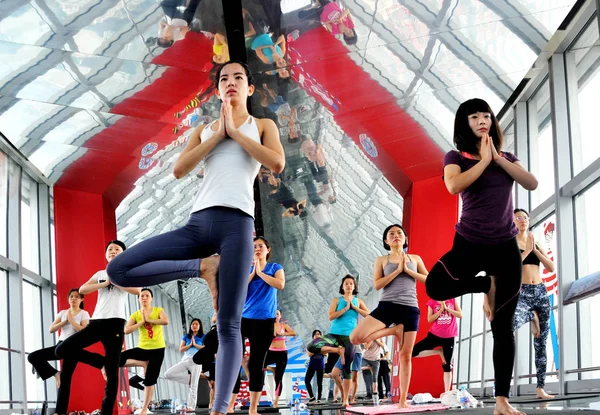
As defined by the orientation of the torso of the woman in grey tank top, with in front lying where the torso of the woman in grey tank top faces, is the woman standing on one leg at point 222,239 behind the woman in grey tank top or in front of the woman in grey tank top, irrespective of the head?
in front

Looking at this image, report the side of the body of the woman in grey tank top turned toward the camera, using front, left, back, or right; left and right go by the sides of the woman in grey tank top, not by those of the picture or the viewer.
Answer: front

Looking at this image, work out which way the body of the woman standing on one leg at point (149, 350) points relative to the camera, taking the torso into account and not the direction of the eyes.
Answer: toward the camera

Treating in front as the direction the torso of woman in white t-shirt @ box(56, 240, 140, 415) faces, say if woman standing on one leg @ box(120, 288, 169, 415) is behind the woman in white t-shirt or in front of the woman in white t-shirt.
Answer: behind

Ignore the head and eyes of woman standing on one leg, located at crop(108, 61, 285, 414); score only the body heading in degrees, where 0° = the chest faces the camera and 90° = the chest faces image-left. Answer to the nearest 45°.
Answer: approximately 0°

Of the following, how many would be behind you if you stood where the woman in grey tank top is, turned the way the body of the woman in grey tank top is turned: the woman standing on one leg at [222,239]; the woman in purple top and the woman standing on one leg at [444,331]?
1

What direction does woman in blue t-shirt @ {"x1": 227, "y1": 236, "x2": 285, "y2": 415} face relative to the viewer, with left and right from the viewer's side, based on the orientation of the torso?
facing the viewer and to the left of the viewer

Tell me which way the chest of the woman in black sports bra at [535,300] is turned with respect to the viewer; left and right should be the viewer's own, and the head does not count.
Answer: facing the viewer

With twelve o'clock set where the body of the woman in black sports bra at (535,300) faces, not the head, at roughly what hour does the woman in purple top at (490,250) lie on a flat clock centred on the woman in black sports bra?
The woman in purple top is roughly at 12 o'clock from the woman in black sports bra.
